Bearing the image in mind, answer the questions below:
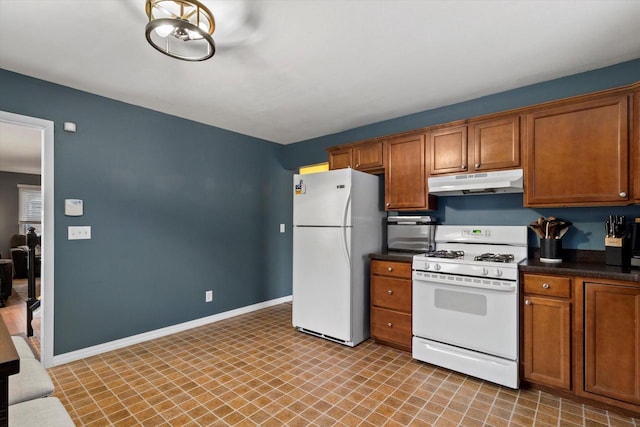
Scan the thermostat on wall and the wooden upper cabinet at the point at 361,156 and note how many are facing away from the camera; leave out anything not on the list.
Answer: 0

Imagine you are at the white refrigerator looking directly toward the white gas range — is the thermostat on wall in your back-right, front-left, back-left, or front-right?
back-right

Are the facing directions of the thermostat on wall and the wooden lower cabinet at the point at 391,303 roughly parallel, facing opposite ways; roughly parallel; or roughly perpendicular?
roughly perpendicular

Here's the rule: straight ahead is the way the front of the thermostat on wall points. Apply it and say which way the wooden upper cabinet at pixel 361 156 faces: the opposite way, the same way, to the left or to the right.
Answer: to the right

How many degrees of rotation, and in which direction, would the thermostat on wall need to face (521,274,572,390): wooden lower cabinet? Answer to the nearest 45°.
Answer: approximately 45° to its left

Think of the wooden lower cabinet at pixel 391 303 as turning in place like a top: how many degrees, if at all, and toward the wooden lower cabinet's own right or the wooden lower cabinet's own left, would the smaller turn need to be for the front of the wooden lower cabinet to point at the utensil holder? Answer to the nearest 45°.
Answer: approximately 135° to the wooden lower cabinet's own left

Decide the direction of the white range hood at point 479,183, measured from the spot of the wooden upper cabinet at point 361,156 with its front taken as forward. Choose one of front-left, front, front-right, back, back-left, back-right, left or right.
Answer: left

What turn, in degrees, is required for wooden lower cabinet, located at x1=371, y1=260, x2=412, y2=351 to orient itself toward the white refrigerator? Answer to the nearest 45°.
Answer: approximately 45° to its right

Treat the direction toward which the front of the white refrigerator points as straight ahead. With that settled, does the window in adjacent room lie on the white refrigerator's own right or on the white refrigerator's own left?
on the white refrigerator's own right

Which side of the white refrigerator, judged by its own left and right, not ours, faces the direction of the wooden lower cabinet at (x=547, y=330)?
left

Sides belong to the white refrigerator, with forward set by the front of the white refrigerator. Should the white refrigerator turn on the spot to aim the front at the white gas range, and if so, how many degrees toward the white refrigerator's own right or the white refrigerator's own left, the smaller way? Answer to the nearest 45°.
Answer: approximately 90° to the white refrigerator's own left

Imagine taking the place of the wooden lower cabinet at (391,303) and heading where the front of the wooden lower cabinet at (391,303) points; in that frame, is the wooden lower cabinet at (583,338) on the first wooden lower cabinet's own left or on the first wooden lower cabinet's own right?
on the first wooden lower cabinet's own left
